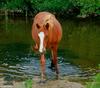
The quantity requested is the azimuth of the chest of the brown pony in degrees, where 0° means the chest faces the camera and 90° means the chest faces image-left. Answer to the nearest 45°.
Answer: approximately 0°
